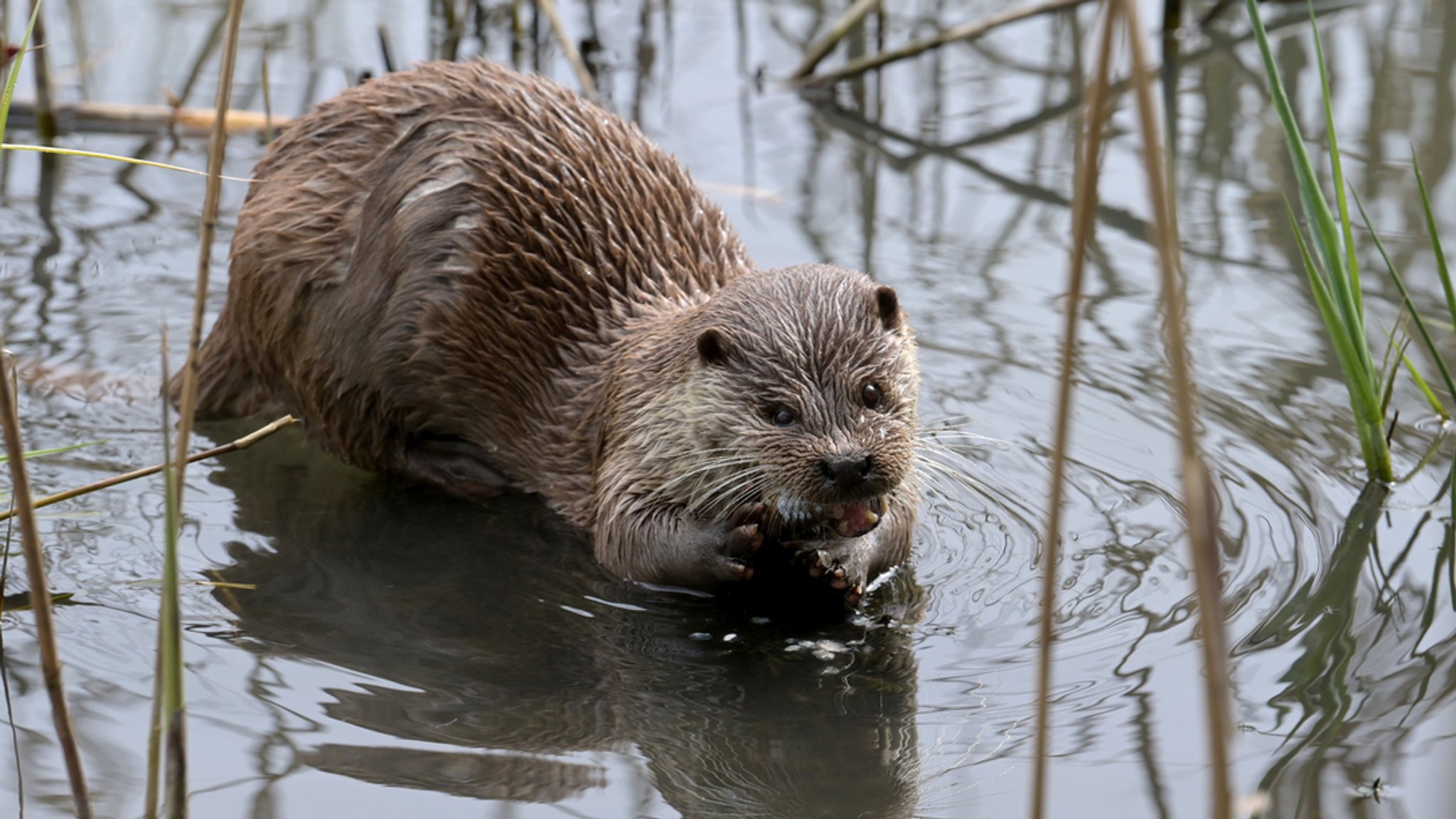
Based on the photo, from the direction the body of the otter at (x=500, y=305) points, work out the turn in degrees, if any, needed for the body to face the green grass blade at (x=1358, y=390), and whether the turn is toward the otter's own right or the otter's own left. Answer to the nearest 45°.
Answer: approximately 45° to the otter's own left

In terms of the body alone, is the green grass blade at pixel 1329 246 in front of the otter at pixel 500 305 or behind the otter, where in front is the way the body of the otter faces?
in front

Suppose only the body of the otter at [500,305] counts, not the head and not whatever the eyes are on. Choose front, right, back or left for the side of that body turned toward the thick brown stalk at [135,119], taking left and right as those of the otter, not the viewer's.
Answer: back

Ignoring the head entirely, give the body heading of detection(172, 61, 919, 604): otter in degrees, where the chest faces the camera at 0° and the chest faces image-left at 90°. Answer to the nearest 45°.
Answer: approximately 315°

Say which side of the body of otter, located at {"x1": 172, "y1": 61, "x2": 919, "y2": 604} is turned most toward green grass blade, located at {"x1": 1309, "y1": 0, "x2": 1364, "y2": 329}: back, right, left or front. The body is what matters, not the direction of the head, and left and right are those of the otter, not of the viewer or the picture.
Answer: left

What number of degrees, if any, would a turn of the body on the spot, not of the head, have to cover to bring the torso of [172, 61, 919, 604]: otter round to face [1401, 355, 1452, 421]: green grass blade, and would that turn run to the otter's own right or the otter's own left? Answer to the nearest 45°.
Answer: approximately 45° to the otter's own left

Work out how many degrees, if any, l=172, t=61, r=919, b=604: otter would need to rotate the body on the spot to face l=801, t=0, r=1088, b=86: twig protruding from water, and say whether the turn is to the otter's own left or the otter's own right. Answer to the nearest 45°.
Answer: approximately 90° to the otter's own left
